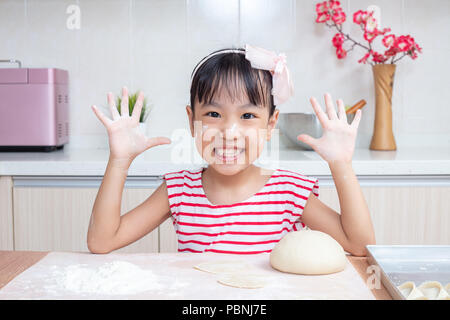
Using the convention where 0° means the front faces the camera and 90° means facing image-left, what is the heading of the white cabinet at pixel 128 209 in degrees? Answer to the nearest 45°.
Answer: approximately 0°

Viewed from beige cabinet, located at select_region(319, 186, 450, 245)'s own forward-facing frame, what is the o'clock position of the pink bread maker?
The pink bread maker is roughly at 3 o'clock from the beige cabinet.

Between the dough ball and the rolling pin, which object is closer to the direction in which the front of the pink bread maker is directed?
the dough ball

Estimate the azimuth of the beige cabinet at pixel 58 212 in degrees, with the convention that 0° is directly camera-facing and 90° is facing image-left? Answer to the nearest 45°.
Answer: approximately 0°

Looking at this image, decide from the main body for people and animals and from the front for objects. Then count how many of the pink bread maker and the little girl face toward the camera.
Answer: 2

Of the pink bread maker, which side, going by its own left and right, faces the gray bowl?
left

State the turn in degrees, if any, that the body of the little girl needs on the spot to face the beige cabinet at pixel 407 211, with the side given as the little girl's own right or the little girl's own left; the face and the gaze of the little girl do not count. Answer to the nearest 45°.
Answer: approximately 135° to the little girl's own left

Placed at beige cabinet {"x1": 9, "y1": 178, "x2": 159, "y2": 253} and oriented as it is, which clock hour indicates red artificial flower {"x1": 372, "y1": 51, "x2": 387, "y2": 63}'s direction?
The red artificial flower is roughly at 9 o'clock from the beige cabinet.

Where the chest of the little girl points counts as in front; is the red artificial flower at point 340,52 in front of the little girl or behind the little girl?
behind
